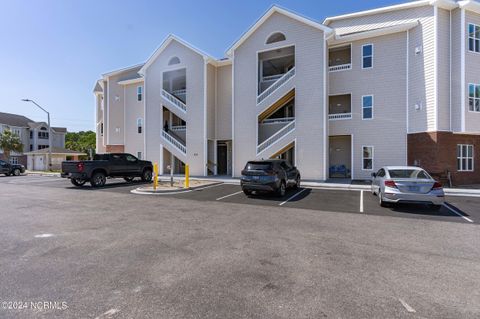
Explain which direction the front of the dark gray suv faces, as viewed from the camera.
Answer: facing away from the viewer and to the right of the viewer

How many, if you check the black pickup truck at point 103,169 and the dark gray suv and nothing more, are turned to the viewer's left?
0

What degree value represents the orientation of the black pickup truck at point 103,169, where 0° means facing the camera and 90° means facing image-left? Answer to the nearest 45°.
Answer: approximately 225°

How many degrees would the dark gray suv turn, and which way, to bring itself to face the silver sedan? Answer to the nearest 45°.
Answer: approximately 90° to its right

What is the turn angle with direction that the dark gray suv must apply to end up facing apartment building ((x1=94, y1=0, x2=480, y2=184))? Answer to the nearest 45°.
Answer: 0° — it already faces it

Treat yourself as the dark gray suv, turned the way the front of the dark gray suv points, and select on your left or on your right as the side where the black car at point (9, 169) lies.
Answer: on your left

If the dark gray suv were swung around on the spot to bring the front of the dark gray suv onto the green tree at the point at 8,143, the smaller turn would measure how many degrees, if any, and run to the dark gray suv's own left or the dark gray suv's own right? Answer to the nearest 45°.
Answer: approximately 90° to the dark gray suv's own left

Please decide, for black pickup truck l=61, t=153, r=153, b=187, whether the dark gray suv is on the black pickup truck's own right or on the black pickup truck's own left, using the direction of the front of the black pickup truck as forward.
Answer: on the black pickup truck's own right
